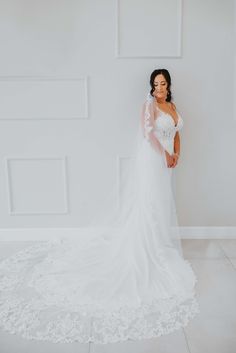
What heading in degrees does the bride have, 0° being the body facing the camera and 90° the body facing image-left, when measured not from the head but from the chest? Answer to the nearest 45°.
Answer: approximately 315°
